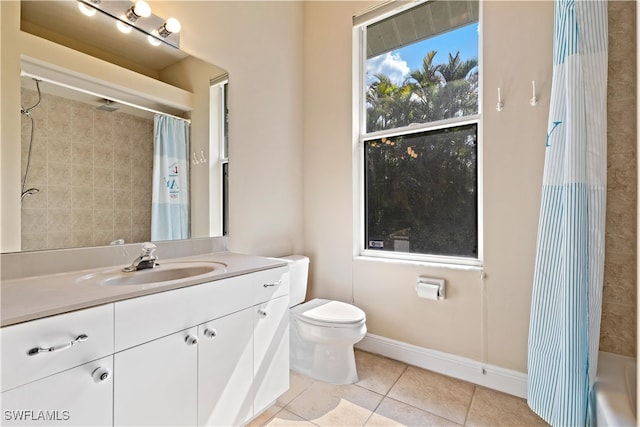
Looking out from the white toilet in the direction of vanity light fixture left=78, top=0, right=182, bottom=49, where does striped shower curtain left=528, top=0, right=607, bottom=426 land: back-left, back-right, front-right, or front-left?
back-left

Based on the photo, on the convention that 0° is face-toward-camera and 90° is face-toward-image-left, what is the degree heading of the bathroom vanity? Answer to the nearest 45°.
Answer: approximately 315°

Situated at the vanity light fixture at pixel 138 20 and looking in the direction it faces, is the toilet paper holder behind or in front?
in front

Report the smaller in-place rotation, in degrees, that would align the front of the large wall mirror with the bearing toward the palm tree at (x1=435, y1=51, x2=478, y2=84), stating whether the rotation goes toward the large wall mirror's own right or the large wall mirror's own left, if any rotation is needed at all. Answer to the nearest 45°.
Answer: approximately 45° to the large wall mirror's own left
